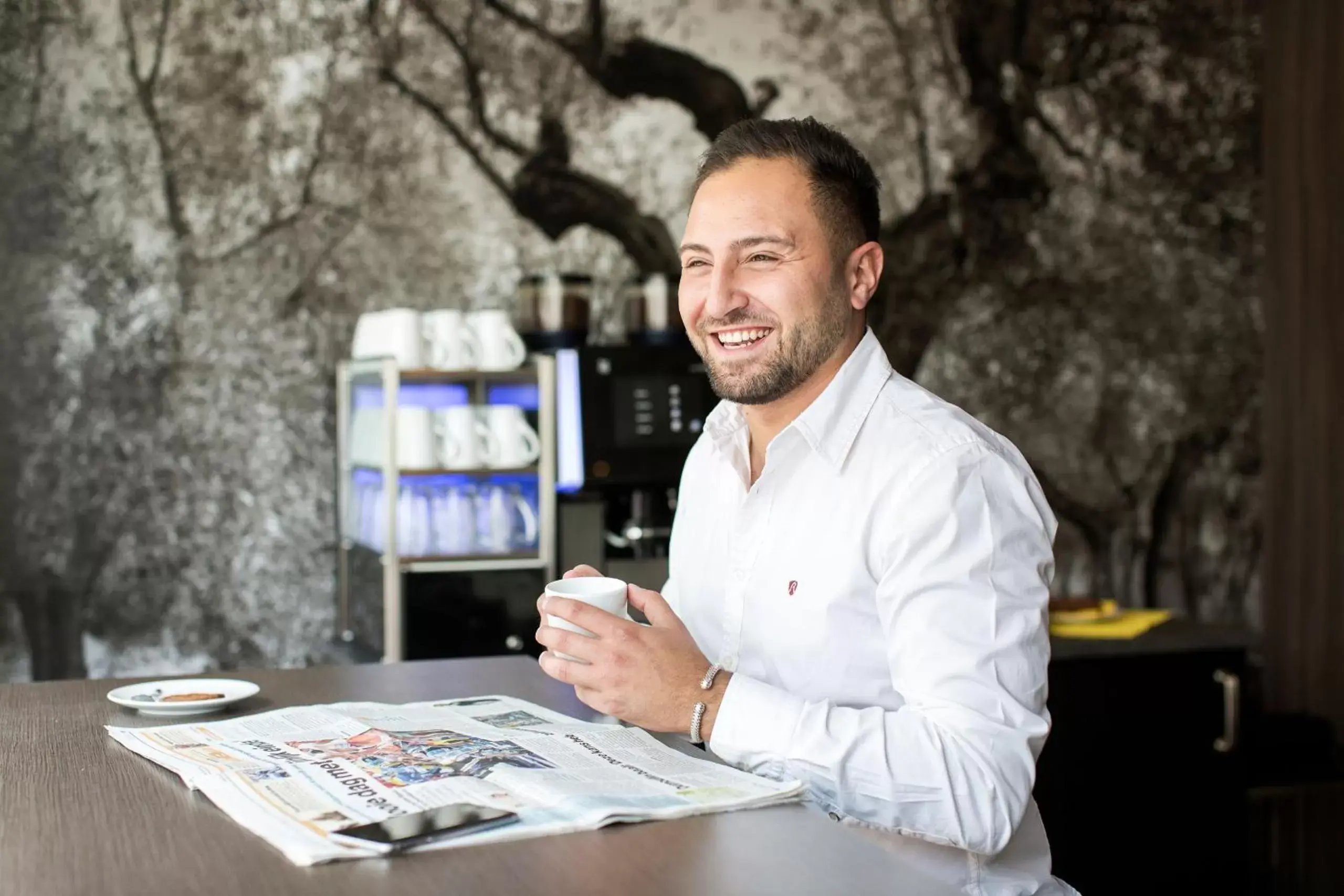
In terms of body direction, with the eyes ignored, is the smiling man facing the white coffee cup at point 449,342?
no

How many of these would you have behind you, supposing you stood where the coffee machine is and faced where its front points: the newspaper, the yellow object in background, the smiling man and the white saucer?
0

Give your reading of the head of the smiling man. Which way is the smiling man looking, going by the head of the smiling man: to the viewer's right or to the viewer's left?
to the viewer's left

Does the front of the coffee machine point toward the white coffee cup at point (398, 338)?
no

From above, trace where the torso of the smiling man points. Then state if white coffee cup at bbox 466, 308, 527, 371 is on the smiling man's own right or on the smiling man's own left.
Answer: on the smiling man's own right

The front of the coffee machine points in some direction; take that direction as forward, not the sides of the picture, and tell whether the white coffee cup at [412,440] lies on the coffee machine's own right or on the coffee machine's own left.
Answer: on the coffee machine's own right

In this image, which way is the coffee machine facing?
toward the camera

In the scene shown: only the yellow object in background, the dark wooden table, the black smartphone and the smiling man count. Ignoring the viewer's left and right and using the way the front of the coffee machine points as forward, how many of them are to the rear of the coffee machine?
0

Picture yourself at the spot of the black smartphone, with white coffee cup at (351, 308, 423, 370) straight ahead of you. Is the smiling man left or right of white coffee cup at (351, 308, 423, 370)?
right

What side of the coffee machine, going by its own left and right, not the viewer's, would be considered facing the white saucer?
front

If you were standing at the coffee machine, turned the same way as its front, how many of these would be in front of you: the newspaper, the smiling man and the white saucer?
3

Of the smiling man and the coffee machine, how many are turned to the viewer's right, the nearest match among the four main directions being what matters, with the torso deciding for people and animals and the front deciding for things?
0

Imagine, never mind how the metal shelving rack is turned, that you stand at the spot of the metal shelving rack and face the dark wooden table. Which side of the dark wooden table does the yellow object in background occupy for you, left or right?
left

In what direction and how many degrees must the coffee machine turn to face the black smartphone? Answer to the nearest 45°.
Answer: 0° — it already faces it

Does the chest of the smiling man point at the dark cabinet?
no

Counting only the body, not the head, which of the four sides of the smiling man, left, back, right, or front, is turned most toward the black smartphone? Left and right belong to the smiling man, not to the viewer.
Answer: front
